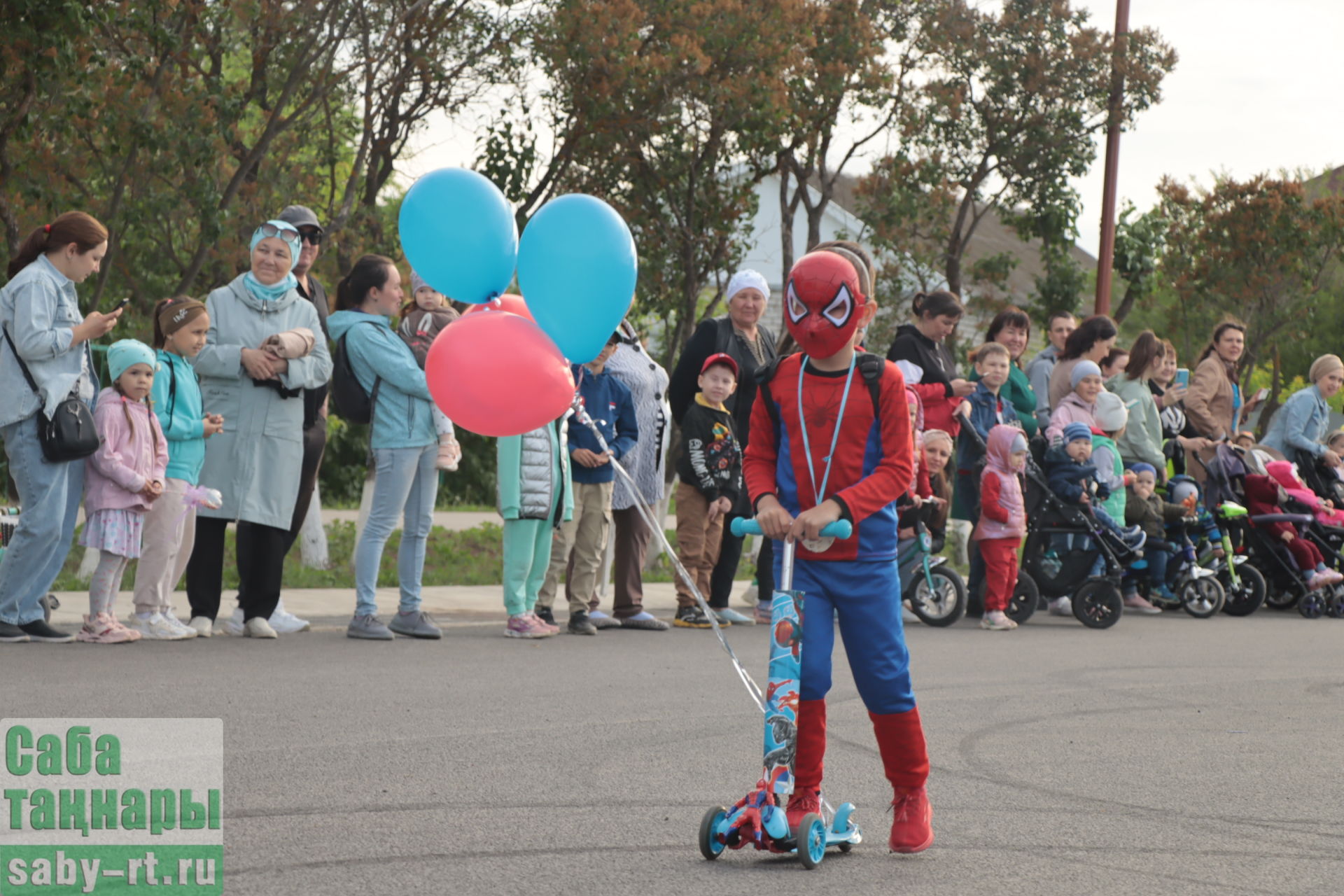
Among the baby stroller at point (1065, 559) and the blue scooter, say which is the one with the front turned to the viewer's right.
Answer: the baby stroller

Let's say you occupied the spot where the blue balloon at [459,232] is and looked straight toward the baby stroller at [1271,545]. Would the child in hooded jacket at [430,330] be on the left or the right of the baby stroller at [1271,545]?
left

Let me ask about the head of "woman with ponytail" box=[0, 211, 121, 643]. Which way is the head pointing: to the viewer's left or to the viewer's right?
to the viewer's right

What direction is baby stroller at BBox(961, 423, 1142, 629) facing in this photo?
to the viewer's right

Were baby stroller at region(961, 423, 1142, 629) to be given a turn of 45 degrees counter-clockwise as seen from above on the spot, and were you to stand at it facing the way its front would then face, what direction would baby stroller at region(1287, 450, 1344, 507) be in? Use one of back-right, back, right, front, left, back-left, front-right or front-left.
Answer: front

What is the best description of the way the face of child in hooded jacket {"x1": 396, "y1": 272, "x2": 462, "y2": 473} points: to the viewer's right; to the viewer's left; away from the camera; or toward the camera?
toward the camera

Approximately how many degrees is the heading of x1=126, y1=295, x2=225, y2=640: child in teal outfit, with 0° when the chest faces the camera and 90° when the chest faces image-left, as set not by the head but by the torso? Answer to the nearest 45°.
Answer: approximately 270°

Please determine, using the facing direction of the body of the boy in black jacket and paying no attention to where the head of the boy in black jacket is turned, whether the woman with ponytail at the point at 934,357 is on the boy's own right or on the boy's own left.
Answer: on the boy's own left
